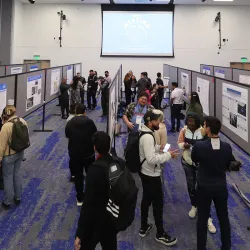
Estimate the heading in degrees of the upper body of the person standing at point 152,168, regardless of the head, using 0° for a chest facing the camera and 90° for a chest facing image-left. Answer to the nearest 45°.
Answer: approximately 270°

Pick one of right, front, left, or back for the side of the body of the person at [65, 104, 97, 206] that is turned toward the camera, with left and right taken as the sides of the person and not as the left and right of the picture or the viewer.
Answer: back

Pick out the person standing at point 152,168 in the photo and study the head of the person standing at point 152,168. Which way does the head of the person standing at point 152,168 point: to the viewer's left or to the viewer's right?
to the viewer's right

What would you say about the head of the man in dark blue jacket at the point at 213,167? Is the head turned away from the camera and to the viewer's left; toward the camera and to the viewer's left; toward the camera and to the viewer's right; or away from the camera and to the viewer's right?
away from the camera and to the viewer's left

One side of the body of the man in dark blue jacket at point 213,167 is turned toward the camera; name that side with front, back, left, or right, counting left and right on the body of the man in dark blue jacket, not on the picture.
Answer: back

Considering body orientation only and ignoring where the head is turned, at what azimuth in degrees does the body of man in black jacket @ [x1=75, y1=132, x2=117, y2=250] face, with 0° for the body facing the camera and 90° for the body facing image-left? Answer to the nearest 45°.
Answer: approximately 135°

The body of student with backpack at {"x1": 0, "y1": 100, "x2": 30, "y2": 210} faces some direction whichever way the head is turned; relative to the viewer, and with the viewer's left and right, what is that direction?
facing away from the viewer and to the left of the viewer
